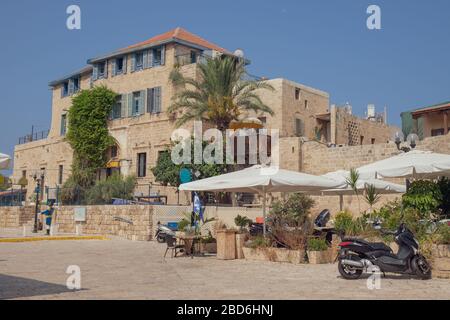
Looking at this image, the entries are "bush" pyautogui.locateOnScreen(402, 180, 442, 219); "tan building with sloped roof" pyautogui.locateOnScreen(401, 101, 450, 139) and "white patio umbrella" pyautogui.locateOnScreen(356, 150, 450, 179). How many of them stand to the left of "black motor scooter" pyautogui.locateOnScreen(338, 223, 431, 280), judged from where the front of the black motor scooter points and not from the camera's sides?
3

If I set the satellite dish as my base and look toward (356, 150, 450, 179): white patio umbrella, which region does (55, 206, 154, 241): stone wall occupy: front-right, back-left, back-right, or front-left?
front-right

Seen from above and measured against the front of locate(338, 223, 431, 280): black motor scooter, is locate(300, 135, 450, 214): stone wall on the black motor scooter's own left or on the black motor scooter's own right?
on the black motor scooter's own left

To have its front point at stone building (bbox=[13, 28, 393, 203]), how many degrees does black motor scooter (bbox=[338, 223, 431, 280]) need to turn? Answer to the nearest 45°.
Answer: approximately 135° to its left

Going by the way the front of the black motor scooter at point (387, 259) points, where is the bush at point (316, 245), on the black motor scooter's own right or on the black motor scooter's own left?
on the black motor scooter's own left

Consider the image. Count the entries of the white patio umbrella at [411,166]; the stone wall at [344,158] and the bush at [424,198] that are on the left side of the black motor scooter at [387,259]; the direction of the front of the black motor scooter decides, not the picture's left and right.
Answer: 3

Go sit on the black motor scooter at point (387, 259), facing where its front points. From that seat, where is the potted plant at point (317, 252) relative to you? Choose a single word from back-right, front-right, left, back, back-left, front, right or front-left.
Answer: back-left

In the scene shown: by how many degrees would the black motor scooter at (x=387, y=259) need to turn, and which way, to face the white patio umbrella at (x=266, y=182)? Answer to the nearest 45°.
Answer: approximately 135° to its left

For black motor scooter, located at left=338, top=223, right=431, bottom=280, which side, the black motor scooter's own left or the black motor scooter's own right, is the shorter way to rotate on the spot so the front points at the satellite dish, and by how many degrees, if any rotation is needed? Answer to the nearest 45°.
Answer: approximately 90° to the black motor scooter's own left

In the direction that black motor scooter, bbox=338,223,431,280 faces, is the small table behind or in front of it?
behind

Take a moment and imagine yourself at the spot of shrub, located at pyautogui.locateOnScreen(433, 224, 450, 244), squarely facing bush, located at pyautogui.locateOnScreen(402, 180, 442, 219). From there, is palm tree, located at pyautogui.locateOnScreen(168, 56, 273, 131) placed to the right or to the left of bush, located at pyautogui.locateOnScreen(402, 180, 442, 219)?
left

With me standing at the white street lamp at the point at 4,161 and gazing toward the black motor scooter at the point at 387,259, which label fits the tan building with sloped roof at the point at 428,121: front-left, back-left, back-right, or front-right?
front-left

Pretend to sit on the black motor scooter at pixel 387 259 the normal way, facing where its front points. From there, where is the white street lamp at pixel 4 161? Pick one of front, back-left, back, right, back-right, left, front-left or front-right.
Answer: back

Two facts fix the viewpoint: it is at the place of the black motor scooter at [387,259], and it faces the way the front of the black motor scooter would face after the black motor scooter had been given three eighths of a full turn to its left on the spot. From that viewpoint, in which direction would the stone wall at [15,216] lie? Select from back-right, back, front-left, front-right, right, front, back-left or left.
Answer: front

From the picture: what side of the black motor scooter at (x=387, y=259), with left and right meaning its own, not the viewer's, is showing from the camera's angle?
right
